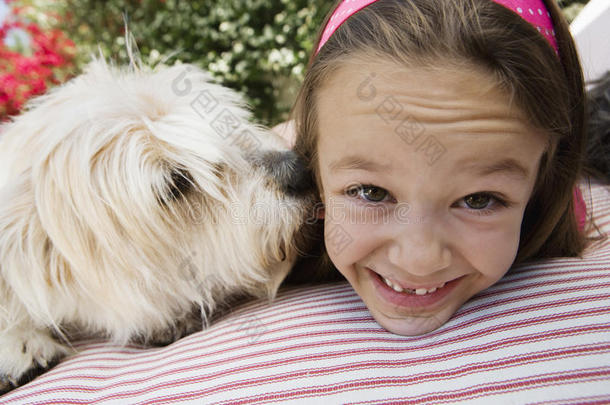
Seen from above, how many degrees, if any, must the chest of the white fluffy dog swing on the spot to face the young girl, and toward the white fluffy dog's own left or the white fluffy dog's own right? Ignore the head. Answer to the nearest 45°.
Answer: approximately 45° to the white fluffy dog's own right

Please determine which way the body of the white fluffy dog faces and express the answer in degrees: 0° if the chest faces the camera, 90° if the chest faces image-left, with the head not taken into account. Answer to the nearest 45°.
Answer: approximately 270°
